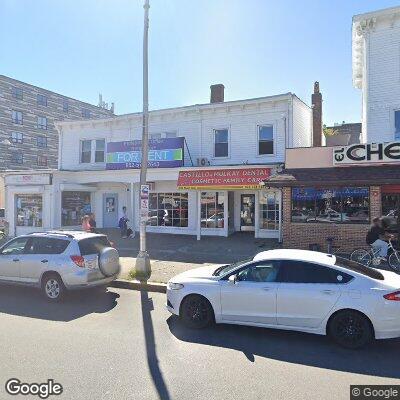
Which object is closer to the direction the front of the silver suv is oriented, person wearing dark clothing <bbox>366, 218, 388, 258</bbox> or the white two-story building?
the white two-story building

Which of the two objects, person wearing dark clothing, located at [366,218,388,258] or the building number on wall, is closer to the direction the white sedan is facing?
the building number on wall

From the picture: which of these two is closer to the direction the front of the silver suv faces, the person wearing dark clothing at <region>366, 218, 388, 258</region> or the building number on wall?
the building number on wall

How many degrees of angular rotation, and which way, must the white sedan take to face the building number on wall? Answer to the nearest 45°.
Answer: approximately 90° to its right

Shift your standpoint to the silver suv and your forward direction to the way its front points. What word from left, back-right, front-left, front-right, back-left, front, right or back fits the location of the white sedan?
back

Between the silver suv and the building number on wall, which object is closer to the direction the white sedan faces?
the silver suv

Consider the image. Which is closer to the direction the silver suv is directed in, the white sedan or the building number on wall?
the building number on wall

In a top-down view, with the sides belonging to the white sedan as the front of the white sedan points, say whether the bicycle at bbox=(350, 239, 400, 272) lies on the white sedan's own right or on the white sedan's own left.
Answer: on the white sedan's own right

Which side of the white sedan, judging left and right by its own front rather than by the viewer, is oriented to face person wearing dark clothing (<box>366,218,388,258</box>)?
right

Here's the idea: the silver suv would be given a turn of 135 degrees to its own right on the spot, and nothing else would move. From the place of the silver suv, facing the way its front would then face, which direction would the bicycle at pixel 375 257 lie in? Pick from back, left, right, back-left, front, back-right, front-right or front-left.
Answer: front

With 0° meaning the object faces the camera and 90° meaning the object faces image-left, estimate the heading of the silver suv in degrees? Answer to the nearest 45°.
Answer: approximately 135°

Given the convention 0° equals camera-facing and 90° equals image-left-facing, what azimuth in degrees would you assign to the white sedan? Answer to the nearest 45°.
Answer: approximately 90°
